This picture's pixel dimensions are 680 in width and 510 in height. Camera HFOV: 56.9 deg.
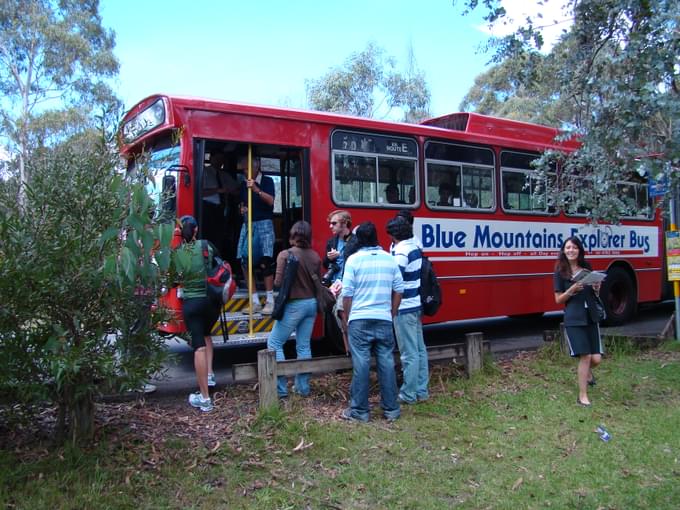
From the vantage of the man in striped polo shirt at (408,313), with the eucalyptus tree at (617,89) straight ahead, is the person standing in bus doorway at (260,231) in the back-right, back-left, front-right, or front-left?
back-left

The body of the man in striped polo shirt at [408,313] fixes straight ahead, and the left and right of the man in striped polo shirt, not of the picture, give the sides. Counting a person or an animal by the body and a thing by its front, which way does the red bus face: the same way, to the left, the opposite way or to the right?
to the left

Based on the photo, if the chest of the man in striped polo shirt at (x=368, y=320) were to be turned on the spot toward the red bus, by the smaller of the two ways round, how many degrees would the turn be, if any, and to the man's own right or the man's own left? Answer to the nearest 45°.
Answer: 0° — they already face it

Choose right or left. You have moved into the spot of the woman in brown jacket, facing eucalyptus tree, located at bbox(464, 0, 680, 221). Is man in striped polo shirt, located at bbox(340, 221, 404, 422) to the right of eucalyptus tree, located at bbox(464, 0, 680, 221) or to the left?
right

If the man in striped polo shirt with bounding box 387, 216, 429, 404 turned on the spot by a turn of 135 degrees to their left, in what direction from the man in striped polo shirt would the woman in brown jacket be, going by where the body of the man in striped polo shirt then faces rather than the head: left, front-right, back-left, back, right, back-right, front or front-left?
right

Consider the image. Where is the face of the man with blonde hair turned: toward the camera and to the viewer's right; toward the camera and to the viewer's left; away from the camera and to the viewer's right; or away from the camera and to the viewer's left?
toward the camera and to the viewer's left

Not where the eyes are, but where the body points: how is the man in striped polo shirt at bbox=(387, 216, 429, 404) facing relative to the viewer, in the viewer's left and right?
facing away from the viewer and to the left of the viewer

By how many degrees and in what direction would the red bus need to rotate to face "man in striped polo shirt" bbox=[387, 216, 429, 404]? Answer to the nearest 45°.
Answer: approximately 45° to its left

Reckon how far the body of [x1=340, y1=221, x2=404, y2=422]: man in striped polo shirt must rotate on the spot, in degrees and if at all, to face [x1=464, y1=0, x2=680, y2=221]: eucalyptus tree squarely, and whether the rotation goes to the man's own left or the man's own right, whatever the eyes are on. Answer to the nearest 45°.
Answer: approximately 45° to the man's own right

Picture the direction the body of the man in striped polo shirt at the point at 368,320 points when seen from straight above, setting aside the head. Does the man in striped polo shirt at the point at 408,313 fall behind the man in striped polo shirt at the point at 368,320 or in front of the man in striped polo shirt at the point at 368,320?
in front

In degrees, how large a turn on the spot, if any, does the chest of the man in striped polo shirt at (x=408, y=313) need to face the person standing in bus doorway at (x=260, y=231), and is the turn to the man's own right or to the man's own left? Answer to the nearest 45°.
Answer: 0° — they already face them

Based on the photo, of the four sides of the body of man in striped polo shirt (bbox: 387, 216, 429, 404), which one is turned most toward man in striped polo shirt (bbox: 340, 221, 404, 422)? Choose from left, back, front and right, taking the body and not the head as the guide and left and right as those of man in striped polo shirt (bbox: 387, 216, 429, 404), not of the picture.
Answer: left

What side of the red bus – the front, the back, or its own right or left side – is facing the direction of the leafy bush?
front

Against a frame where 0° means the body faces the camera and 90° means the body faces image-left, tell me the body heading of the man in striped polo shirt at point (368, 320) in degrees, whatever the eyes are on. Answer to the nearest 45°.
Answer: approximately 180°

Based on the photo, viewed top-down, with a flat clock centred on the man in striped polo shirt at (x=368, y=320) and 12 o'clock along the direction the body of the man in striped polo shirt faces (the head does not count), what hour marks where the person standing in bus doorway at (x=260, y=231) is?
The person standing in bus doorway is roughly at 11 o'clock from the man in striped polo shirt.

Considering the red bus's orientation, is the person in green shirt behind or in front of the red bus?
in front

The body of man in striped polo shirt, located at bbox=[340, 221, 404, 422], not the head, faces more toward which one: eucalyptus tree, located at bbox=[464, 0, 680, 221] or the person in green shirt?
the eucalyptus tree

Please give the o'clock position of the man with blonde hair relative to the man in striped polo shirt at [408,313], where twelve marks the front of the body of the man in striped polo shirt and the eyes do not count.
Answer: The man with blonde hair is roughly at 12 o'clock from the man in striped polo shirt.

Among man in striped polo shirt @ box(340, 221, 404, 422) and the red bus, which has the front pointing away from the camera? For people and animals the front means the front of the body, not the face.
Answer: the man in striped polo shirt
